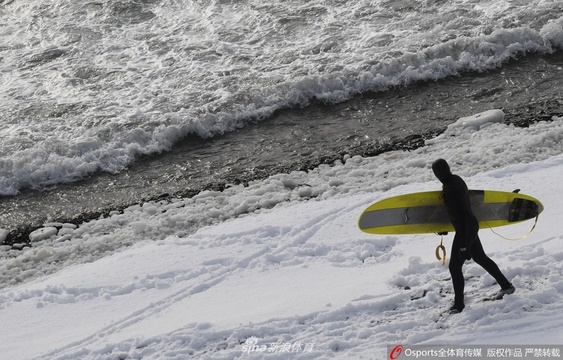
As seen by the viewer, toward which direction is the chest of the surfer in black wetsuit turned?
to the viewer's left
